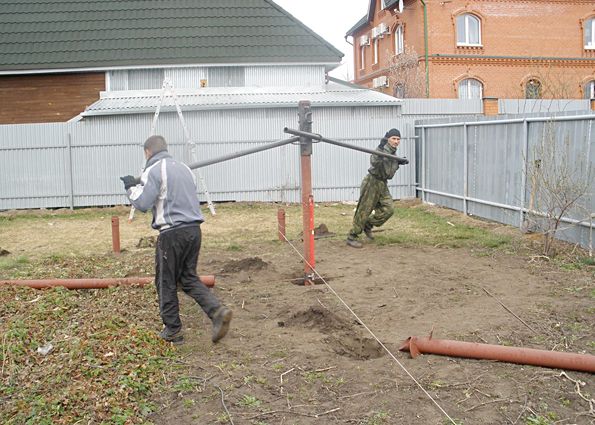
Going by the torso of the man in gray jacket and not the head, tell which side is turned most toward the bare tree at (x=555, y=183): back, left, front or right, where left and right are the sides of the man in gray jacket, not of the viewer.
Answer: right

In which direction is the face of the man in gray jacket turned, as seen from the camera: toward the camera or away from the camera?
away from the camera

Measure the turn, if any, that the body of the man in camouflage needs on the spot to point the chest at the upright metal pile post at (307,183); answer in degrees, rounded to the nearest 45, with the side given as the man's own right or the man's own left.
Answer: approximately 45° to the man's own right

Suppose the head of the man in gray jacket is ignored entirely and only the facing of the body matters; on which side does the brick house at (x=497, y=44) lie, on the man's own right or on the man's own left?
on the man's own right

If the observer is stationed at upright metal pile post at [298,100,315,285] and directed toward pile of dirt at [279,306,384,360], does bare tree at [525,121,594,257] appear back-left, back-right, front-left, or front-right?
back-left

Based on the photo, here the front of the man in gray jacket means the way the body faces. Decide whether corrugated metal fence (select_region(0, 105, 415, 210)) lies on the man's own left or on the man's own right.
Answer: on the man's own right

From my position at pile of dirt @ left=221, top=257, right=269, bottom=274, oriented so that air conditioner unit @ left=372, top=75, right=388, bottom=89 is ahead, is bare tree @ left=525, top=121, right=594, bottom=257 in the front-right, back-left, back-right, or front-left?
front-right

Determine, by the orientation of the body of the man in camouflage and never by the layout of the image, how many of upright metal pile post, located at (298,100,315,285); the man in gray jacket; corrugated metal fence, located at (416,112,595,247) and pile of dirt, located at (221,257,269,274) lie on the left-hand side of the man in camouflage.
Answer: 1

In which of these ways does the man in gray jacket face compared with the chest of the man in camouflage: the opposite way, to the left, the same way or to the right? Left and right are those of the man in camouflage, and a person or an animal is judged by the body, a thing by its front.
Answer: the opposite way

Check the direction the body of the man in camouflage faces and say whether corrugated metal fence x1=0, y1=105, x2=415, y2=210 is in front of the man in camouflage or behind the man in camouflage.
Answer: behind

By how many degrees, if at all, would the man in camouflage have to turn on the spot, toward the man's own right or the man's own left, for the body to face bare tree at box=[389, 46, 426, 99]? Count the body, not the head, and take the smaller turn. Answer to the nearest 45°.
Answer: approximately 135° to the man's own left
